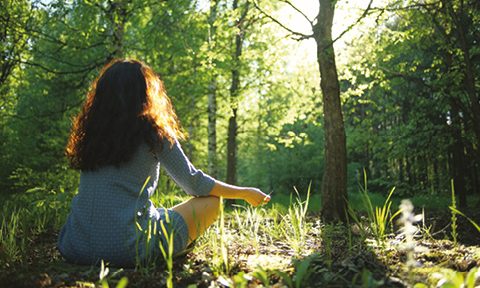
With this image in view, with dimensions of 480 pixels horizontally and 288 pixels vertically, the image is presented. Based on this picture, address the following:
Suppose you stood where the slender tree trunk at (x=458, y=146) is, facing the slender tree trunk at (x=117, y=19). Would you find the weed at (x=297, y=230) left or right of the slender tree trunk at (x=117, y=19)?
left

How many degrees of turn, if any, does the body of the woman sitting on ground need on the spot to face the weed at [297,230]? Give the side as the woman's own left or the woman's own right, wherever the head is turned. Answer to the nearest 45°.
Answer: approximately 45° to the woman's own right

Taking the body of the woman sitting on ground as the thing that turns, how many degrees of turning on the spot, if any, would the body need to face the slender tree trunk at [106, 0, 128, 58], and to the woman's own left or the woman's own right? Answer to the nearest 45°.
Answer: approximately 45° to the woman's own left

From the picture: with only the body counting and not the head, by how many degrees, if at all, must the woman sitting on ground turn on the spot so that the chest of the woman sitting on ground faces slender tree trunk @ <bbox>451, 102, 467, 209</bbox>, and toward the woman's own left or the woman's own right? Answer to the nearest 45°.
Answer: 0° — they already face it

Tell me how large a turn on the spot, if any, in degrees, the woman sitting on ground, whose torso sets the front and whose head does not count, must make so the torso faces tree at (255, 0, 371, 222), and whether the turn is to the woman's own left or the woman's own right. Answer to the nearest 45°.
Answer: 0° — they already face it

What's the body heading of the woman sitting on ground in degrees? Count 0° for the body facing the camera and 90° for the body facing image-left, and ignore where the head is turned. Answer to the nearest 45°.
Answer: approximately 225°
